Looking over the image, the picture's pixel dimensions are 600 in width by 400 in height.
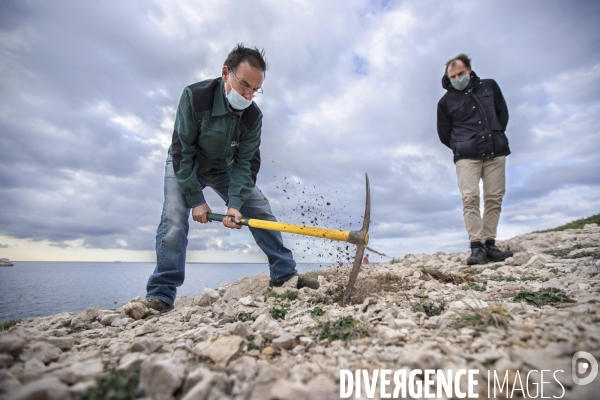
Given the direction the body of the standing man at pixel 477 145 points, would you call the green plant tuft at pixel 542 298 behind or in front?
in front

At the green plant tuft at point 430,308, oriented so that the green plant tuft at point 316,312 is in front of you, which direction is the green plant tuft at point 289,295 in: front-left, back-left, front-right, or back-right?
front-right

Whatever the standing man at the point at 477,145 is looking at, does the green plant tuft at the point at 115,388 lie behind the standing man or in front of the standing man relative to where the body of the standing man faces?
in front

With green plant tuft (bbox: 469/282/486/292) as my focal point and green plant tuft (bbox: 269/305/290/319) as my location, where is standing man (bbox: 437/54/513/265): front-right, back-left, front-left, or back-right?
front-left

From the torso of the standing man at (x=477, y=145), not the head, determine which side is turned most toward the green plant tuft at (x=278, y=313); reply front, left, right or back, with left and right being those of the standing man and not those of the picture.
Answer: front

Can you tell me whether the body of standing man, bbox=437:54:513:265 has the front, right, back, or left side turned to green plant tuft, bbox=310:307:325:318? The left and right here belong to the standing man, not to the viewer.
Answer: front

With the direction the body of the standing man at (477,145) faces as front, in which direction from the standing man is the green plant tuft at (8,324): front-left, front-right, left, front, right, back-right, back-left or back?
front-right

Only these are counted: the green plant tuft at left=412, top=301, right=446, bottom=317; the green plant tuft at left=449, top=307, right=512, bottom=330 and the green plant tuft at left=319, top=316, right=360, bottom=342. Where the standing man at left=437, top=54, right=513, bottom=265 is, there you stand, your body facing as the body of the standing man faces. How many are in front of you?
3

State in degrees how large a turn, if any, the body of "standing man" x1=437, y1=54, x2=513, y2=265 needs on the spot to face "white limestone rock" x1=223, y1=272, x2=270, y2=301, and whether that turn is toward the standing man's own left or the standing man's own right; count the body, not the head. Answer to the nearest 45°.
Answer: approximately 45° to the standing man's own right

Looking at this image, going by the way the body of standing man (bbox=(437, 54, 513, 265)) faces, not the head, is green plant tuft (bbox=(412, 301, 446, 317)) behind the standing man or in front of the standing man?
in front

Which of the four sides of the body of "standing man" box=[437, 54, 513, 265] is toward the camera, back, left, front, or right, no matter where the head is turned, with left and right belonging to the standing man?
front

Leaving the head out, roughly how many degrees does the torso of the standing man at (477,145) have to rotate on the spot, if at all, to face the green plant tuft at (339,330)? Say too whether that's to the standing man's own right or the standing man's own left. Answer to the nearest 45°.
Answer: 0° — they already face it
